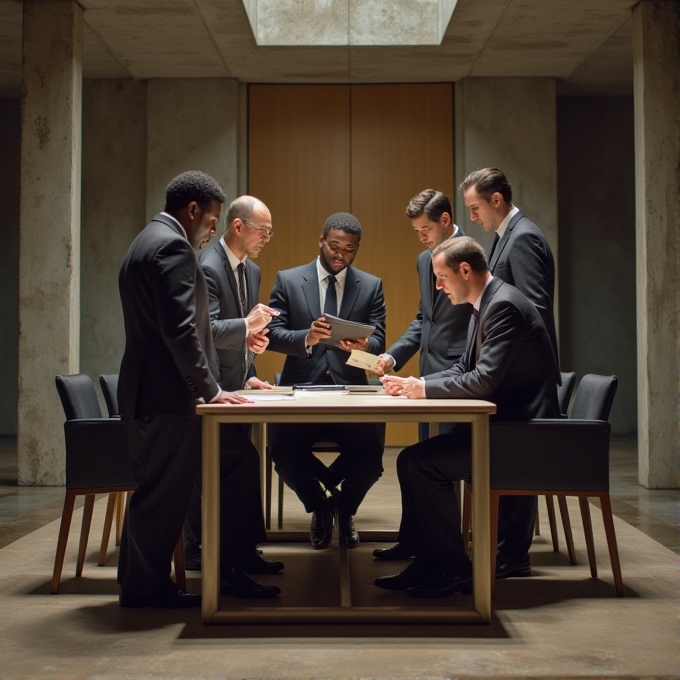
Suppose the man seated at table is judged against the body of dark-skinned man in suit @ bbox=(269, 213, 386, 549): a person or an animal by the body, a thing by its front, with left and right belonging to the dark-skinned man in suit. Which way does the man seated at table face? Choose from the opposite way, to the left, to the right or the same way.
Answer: to the right

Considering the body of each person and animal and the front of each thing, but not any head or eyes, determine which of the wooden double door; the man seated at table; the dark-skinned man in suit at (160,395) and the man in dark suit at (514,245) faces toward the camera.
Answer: the wooden double door

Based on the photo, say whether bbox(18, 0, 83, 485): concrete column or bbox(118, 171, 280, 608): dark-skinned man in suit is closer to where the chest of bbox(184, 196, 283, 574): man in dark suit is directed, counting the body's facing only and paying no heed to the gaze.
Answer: the dark-skinned man in suit

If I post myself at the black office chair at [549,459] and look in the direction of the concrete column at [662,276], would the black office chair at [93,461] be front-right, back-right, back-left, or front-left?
back-left

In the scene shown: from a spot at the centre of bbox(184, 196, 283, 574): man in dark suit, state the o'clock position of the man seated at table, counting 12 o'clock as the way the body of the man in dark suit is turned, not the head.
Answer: The man seated at table is roughly at 12 o'clock from the man in dark suit.

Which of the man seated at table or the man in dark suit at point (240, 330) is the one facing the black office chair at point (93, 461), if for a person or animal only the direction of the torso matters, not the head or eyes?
the man seated at table

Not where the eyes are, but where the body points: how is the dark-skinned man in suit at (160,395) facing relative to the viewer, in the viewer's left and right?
facing to the right of the viewer

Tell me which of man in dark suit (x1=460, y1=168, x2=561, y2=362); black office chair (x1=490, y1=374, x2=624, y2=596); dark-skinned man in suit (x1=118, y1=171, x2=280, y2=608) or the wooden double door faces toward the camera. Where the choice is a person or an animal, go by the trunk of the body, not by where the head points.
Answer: the wooden double door

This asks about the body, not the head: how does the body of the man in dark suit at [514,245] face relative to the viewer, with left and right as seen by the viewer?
facing to the left of the viewer

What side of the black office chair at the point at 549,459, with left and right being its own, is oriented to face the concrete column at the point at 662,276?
right

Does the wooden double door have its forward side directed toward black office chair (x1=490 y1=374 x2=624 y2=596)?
yes
